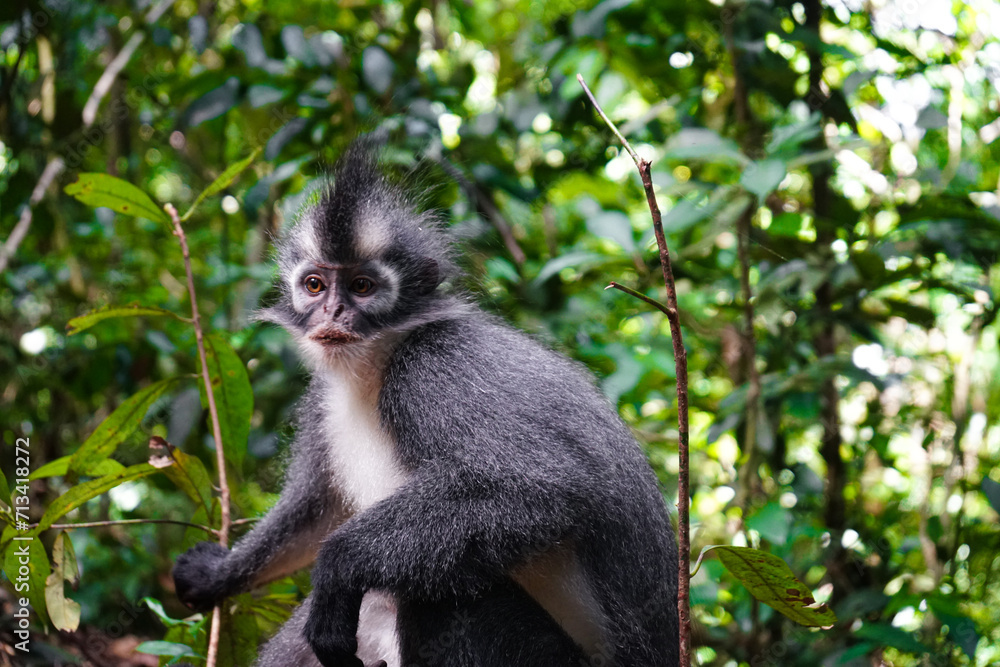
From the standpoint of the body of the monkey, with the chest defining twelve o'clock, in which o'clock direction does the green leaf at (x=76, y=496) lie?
The green leaf is roughly at 1 o'clock from the monkey.

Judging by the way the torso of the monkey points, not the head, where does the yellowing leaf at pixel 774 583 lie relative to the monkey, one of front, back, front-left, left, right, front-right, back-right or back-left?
left

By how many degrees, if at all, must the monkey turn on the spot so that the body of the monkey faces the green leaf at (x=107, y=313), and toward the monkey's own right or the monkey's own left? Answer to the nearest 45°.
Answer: approximately 45° to the monkey's own right

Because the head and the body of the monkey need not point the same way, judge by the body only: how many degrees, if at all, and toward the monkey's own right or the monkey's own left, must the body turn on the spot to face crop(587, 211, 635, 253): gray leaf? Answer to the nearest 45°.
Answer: approximately 180°

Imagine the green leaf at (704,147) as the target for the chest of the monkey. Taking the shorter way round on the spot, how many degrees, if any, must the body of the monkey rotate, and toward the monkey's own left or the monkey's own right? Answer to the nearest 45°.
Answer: approximately 180°

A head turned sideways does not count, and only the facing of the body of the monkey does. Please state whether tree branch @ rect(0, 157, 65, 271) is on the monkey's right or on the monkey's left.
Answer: on the monkey's right

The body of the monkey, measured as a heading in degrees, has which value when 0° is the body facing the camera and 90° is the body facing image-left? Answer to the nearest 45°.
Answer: approximately 45°

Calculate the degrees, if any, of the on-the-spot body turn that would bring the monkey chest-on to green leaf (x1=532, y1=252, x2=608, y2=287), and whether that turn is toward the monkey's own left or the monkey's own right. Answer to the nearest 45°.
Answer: approximately 180°
